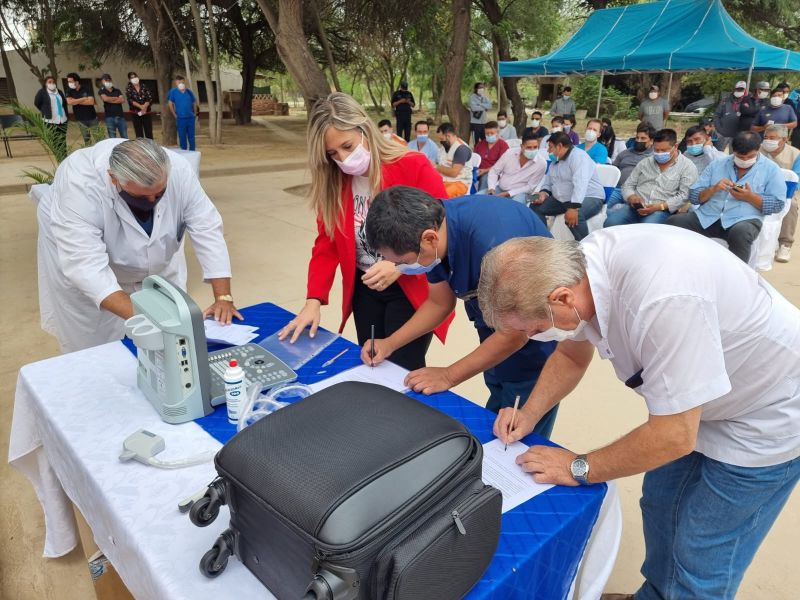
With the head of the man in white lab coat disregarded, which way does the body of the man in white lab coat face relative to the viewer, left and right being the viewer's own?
facing the viewer and to the right of the viewer

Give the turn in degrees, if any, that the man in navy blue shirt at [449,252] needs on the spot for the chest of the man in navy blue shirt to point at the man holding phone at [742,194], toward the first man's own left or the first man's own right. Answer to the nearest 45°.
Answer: approximately 180°

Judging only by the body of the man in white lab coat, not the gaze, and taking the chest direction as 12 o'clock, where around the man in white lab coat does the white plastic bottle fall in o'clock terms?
The white plastic bottle is roughly at 1 o'clock from the man in white lab coat.

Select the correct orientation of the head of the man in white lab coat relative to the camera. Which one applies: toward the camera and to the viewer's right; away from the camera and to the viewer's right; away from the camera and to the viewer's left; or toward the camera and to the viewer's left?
toward the camera and to the viewer's right

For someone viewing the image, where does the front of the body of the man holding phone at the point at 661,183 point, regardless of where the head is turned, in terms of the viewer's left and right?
facing the viewer and to the left of the viewer

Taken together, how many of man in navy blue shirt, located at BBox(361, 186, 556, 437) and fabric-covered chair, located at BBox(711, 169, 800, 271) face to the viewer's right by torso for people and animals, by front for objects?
0

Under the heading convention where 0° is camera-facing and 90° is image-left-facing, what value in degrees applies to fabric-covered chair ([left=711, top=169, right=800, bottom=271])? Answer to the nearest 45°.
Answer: approximately 45°

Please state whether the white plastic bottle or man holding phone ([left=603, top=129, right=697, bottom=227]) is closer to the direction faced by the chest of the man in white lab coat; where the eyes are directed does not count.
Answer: the white plastic bottle

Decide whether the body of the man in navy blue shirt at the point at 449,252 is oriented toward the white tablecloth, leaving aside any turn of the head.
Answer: yes

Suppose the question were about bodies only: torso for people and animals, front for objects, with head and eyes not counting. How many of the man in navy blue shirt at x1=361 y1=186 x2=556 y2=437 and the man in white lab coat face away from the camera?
0

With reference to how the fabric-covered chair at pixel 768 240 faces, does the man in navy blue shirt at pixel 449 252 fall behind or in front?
in front

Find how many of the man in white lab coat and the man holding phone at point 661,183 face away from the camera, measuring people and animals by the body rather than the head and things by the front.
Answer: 0

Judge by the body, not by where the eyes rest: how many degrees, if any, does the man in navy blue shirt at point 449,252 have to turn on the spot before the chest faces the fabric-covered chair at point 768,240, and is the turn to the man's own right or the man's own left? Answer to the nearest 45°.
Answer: approximately 180°
